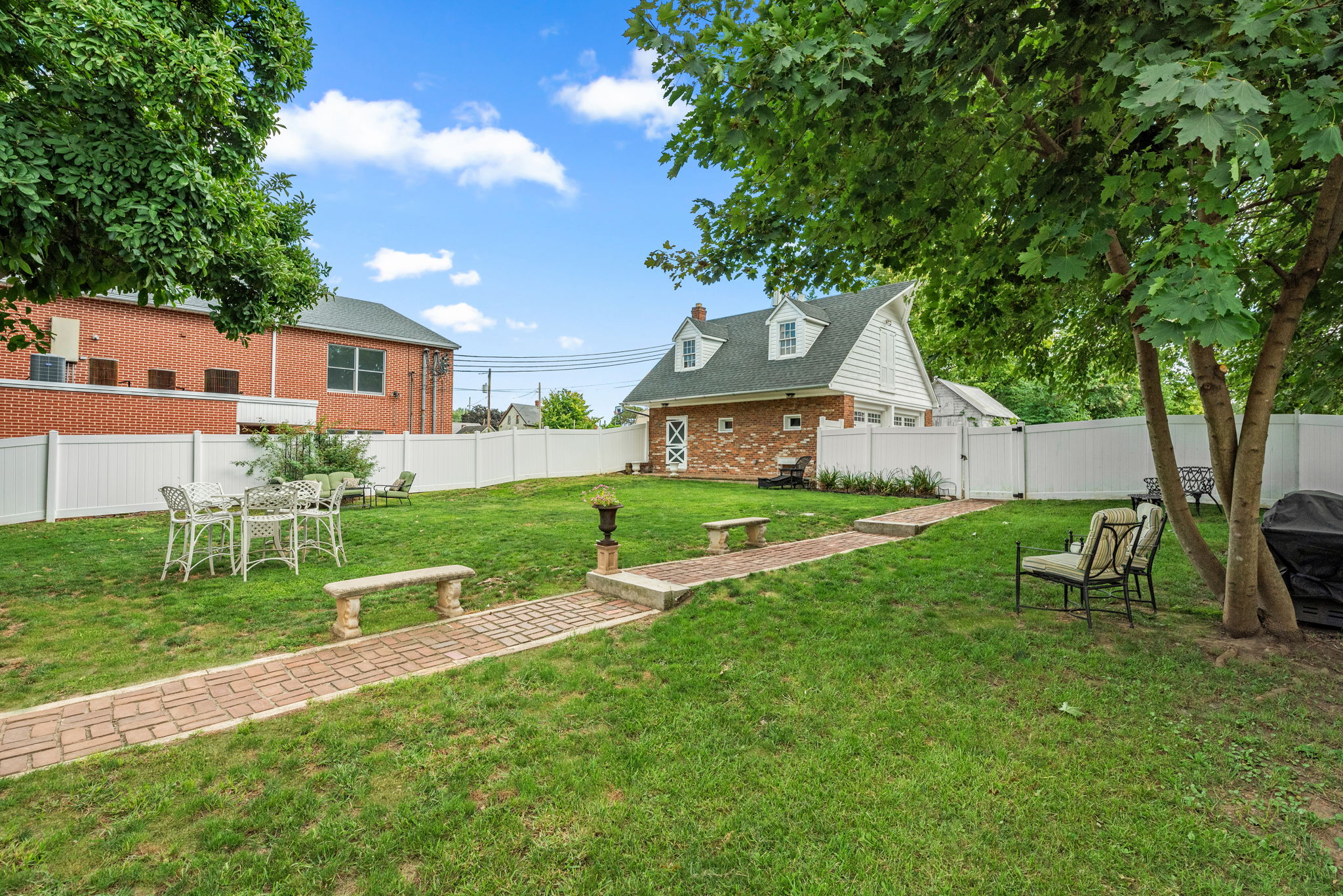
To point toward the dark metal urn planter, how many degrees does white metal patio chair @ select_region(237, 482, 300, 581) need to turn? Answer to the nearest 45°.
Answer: approximately 135° to its right

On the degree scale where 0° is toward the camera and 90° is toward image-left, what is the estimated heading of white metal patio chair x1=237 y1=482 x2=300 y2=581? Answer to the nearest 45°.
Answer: approximately 180°

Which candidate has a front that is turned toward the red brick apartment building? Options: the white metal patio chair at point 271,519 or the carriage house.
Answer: the white metal patio chair

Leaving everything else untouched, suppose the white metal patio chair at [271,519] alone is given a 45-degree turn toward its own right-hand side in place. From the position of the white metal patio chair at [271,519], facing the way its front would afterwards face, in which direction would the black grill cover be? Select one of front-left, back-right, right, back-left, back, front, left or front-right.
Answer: right

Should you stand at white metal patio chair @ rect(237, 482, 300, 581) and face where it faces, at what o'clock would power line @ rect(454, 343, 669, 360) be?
The power line is roughly at 1 o'clock from the white metal patio chair.

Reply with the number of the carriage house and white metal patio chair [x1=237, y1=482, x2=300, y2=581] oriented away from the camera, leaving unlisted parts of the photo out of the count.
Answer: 1

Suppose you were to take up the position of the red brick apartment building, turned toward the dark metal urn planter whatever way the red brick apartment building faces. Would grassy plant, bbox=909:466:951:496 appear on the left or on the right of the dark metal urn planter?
left

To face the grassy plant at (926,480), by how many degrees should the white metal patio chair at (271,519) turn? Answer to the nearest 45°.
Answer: approximately 90° to its right

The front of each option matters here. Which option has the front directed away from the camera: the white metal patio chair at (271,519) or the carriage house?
the white metal patio chair

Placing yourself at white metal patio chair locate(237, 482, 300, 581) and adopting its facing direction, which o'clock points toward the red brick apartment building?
The red brick apartment building is roughly at 12 o'clock from the white metal patio chair.

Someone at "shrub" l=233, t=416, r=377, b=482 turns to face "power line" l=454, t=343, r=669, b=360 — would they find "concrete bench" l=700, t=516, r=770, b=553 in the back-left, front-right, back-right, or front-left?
back-right

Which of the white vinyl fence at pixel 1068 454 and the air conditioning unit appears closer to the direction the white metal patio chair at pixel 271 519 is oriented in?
the air conditioning unit

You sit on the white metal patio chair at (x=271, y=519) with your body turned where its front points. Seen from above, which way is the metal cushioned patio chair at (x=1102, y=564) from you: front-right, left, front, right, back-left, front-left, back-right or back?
back-right
